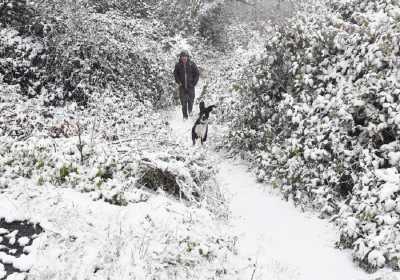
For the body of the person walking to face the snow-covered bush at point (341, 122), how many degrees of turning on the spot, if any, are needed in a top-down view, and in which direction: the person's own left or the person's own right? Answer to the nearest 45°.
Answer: approximately 45° to the person's own left

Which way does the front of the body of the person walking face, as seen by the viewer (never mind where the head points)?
toward the camera

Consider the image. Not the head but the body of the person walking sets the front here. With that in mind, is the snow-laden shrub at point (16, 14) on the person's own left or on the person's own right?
on the person's own right

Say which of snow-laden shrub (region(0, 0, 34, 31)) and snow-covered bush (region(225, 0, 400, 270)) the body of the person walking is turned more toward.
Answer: the snow-covered bush
